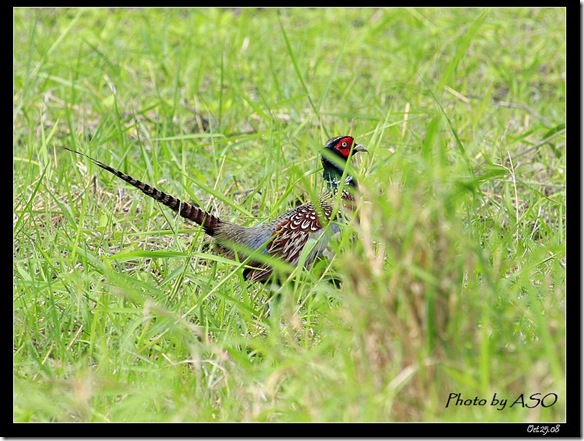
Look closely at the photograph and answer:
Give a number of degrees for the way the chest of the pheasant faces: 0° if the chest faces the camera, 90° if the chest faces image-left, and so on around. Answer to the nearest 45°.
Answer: approximately 270°
